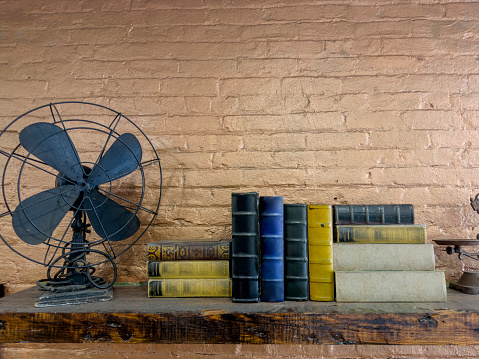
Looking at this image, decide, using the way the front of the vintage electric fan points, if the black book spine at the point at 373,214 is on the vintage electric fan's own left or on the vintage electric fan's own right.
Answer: on the vintage electric fan's own left

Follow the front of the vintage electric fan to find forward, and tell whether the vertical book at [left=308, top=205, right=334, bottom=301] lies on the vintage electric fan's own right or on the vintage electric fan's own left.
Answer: on the vintage electric fan's own left

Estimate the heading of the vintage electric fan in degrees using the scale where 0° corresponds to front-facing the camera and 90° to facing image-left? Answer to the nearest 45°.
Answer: approximately 0°

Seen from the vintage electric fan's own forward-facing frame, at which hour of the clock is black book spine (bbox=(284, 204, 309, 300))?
The black book spine is roughly at 10 o'clock from the vintage electric fan.

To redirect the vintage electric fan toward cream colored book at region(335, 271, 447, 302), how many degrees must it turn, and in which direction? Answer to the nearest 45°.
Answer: approximately 45° to its left

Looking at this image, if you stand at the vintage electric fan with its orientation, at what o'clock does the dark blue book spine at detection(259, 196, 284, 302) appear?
The dark blue book spine is roughly at 10 o'clock from the vintage electric fan.

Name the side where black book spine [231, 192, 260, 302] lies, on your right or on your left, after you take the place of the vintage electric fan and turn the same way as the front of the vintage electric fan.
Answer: on your left

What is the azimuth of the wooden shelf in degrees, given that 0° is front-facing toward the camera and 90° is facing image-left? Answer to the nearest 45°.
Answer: approximately 0°
